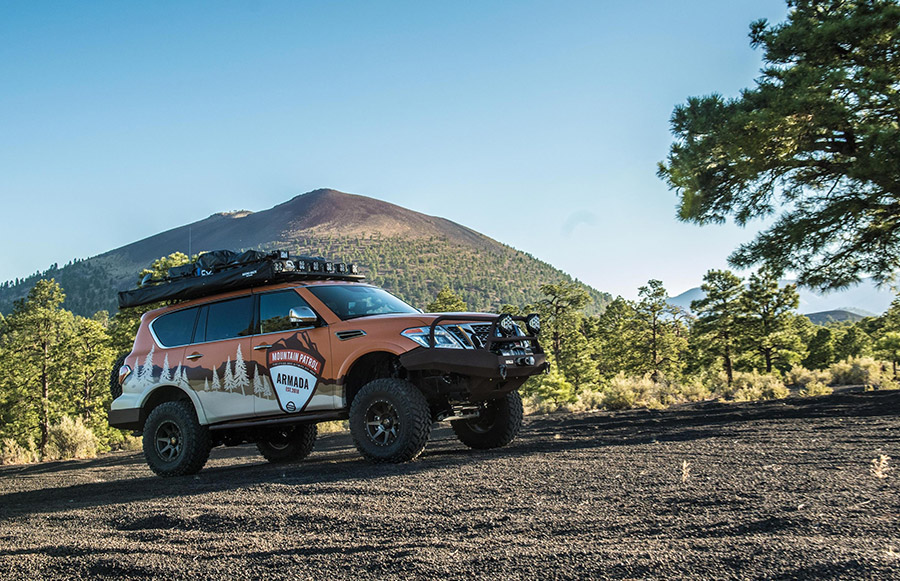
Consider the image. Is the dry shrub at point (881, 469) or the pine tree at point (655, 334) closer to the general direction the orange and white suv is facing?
the dry shrub

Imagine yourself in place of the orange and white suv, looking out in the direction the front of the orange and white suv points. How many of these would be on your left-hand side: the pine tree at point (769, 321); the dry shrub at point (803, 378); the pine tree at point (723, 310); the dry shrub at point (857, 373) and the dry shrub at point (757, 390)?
5

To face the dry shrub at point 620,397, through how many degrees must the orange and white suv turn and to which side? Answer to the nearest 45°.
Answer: approximately 90° to its left

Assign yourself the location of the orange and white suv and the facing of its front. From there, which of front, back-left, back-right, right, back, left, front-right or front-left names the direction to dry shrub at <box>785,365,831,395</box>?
left

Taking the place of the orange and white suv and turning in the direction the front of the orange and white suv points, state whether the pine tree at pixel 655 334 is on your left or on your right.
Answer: on your left

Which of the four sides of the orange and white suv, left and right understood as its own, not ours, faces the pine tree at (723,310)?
left

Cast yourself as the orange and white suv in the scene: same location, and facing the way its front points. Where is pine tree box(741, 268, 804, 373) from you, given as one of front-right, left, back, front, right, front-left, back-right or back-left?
left

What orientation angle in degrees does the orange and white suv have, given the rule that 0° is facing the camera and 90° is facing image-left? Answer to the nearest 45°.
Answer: approximately 315°

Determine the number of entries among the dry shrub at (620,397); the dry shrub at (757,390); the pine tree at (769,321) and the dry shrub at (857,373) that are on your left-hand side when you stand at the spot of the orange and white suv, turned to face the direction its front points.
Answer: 4

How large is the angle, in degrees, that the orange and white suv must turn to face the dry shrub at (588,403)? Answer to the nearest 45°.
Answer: approximately 90° to its left

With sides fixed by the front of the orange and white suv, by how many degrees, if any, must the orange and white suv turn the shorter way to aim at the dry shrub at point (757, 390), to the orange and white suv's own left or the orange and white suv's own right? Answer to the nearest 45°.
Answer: approximately 90° to the orange and white suv's own left

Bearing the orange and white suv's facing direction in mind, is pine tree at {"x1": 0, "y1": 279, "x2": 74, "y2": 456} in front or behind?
behind
